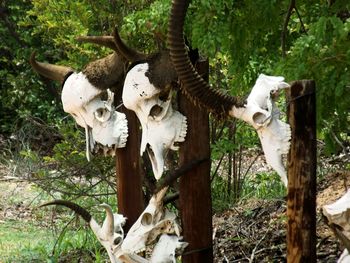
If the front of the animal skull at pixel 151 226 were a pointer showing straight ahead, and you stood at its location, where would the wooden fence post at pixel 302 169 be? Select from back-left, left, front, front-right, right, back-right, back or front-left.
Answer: back-left
